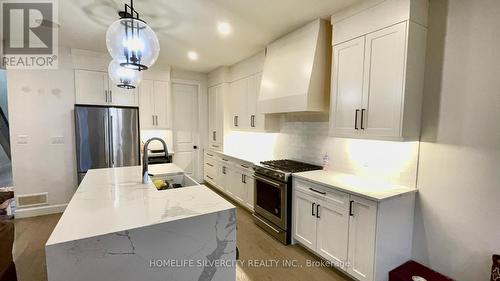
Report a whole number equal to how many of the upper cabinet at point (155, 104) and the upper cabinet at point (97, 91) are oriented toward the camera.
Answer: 2

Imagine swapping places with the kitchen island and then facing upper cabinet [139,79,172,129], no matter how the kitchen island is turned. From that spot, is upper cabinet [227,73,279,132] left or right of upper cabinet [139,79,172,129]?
right

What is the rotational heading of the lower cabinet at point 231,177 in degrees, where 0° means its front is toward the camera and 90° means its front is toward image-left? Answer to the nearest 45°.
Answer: approximately 45°

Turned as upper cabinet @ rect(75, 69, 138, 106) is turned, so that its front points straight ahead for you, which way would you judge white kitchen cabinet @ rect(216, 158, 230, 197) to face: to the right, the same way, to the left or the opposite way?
to the right

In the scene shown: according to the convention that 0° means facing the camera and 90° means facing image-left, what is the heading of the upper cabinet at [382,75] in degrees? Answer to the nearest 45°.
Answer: approximately 45°

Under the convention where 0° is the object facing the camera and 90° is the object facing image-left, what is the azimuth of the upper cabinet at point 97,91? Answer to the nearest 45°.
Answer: approximately 0°

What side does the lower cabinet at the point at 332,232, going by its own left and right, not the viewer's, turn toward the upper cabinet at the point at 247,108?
right
